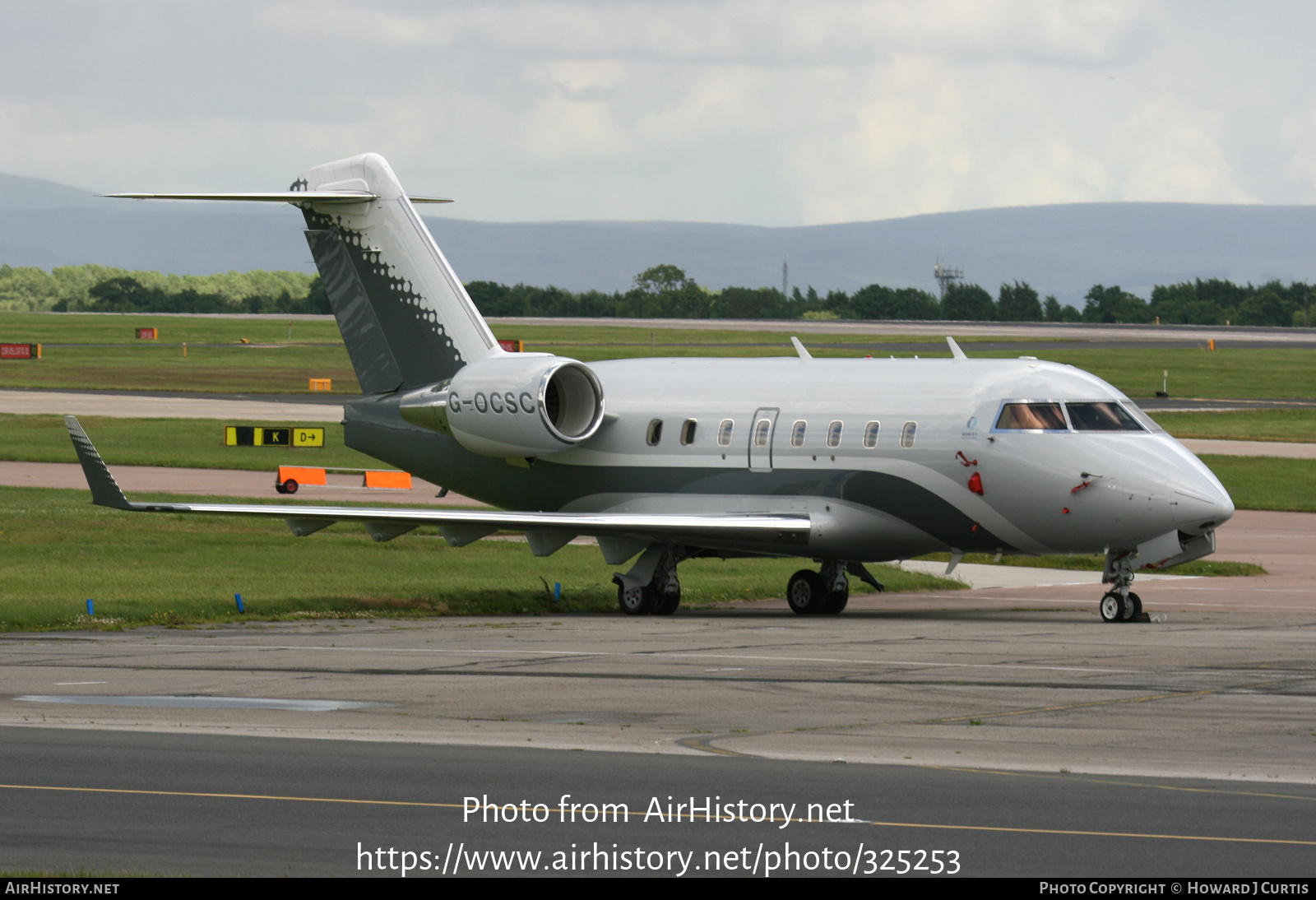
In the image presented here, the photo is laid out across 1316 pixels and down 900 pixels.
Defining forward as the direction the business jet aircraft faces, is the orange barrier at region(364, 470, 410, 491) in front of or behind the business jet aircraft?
behind

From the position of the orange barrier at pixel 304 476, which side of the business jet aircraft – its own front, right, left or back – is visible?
back

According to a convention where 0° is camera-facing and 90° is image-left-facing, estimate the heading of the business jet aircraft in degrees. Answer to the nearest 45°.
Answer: approximately 315°
